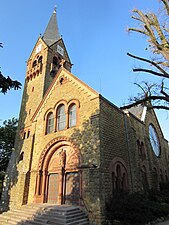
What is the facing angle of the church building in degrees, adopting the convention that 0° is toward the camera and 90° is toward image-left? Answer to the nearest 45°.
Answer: approximately 45°

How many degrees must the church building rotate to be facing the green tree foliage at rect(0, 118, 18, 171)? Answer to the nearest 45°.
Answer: approximately 90° to its right
